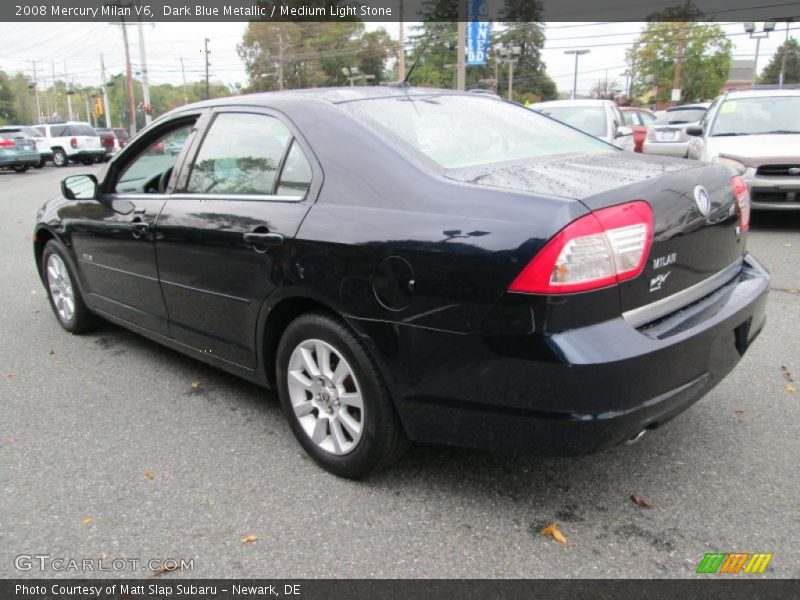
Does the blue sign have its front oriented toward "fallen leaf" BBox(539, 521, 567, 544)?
yes

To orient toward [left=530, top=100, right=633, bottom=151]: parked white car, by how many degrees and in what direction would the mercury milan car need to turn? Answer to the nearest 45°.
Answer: approximately 45° to its right

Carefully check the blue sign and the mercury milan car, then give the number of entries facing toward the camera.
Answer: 1

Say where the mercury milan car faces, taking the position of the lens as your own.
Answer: facing away from the viewer and to the left of the viewer

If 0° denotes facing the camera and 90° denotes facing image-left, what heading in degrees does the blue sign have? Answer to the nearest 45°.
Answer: approximately 0°

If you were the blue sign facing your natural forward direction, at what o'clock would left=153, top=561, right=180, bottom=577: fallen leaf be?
The fallen leaf is roughly at 12 o'clock from the blue sign.

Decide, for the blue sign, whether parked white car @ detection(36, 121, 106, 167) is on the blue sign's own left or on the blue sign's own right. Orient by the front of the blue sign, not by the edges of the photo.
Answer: on the blue sign's own right

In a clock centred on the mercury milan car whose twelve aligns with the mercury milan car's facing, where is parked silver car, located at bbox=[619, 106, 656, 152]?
The parked silver car is roughly at 2 o'clock from the mercury milan car.

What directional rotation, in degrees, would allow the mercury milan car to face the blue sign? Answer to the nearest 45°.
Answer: approximately 45° to its right

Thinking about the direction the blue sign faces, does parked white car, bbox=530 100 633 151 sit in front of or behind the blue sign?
in front

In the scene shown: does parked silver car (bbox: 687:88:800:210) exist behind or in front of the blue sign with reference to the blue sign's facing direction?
in front

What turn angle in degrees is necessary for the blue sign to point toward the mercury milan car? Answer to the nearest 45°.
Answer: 0° — it already faces it

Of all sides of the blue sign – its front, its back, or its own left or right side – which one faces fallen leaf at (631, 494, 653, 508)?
front
